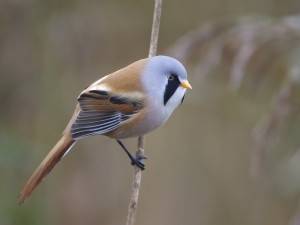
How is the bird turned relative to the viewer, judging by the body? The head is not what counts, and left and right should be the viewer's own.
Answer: facing to the right of the viewer
